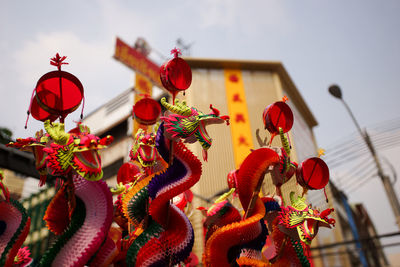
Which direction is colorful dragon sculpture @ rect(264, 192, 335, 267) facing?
to the viewer's right

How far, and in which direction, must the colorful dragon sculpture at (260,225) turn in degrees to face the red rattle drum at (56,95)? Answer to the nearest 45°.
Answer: approximately 135° to its right

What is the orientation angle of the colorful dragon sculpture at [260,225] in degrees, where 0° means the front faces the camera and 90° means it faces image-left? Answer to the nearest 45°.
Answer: approximately 270°

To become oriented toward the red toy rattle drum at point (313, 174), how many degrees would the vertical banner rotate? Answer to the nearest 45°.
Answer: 0° — it already faces it

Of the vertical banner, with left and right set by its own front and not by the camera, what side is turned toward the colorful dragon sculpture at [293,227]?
front

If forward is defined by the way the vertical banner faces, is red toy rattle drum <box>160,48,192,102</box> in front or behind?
in front

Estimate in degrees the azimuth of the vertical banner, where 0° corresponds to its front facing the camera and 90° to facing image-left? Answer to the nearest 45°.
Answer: approximately 0°

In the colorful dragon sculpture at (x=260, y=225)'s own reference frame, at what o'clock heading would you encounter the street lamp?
The street lamp is roughly at 10 o'clock from the colorful dragon sculpture.

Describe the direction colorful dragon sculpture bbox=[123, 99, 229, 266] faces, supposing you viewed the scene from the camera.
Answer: facing to the right of the viewer

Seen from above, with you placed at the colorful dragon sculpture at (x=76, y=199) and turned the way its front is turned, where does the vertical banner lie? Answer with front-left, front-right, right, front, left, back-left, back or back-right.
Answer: left

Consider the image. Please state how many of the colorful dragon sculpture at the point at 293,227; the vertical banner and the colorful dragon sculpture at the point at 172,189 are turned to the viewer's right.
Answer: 2
